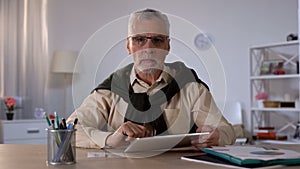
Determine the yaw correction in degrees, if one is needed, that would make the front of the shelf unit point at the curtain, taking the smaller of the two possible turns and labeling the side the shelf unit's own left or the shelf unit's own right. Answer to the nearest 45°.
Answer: approximately 45° to the shelf unit's own right

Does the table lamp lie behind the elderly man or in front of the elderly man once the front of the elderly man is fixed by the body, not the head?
behind

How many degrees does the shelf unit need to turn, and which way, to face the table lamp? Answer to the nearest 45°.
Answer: approximately 45° to its right

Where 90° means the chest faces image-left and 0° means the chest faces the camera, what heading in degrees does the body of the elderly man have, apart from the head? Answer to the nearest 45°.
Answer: approximately 0°

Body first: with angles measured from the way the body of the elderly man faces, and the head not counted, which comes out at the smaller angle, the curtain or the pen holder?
the pen holder

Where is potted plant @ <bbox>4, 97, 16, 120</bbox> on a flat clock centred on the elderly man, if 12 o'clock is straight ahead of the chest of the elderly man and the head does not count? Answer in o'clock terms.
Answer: The potted plant is roughly at 5 o'clock from the elderly man.

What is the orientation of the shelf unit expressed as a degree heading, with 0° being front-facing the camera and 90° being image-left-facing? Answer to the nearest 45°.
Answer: approximately 45°
